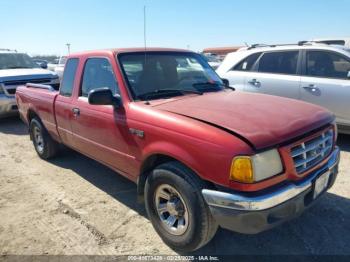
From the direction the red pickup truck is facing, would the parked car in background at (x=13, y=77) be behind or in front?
behind

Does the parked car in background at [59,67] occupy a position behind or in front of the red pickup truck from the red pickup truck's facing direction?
behind

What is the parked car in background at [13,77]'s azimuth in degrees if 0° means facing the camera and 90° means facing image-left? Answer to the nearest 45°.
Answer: approximately 315°

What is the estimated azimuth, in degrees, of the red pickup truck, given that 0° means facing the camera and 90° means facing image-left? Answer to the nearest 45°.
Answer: approximately 315°

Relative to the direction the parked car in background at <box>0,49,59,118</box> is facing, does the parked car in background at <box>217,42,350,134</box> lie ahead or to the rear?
ahead
